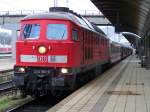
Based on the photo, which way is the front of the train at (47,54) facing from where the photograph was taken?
facing the viewer and to the left of the viewer

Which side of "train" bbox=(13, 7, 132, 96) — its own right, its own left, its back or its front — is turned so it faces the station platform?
left
